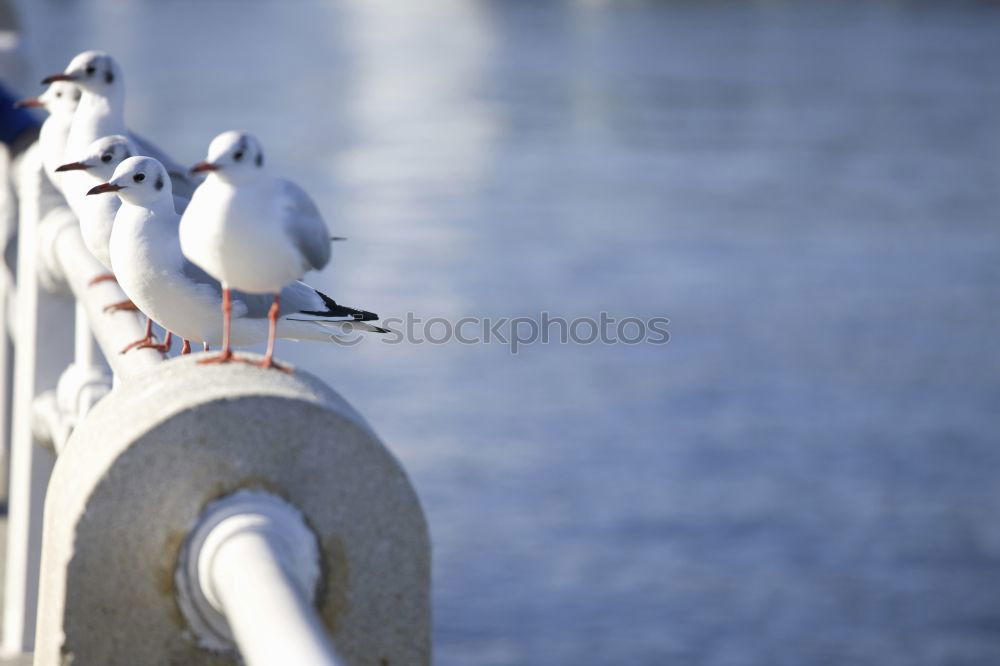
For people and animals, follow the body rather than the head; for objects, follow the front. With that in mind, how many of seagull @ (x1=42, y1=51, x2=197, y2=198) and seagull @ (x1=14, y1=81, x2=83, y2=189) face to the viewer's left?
2

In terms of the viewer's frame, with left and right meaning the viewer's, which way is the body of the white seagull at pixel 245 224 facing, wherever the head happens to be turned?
facing the viewer and to the left of the viewer

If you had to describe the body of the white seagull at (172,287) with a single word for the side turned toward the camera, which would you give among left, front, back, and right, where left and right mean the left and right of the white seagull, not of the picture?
left

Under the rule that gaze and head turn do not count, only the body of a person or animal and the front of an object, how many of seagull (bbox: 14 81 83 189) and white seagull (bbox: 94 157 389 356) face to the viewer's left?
2

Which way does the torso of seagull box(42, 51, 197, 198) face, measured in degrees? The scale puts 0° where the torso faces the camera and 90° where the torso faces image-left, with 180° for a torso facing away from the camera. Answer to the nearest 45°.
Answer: approximately 90°

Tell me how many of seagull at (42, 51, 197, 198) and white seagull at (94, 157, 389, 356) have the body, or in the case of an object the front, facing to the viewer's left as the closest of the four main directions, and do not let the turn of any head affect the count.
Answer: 2

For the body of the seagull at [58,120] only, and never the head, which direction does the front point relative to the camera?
to the viewer's left

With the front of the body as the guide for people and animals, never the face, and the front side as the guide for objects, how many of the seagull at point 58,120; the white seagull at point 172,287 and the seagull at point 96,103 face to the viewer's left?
3
